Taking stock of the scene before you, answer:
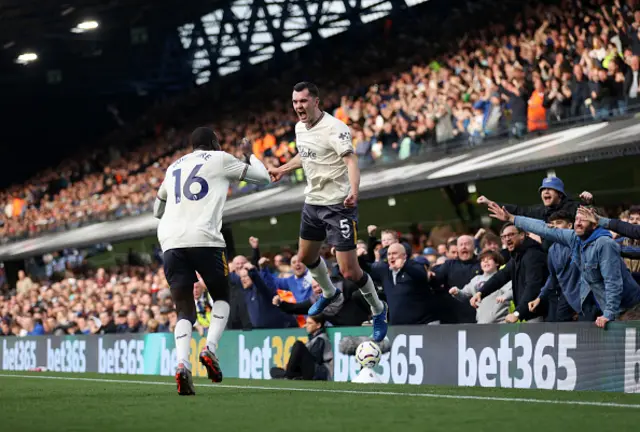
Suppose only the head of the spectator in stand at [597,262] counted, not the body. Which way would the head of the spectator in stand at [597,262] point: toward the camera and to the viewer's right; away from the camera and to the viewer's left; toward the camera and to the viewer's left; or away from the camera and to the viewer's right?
toward the camera and to the viewer's left

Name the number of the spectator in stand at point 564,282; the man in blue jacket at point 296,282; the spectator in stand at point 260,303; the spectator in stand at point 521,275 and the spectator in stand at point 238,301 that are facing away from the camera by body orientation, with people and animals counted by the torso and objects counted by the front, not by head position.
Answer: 0

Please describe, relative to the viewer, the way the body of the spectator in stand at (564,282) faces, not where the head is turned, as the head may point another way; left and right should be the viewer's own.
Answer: facing the viewer and to the left of the viewer

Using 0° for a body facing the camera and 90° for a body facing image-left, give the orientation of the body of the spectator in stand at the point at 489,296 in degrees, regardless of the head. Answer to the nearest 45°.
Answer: approximately 45°

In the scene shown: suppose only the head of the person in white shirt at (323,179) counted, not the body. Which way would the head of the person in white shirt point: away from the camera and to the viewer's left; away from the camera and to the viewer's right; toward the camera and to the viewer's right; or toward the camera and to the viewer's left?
toward the camera and to the viewer's left

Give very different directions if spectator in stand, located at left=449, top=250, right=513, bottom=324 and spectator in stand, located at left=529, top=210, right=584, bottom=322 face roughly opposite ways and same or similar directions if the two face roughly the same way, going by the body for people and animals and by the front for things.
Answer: same or similar directions

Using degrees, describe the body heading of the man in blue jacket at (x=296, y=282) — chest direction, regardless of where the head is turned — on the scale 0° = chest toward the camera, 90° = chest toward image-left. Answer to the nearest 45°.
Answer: approximately 45°

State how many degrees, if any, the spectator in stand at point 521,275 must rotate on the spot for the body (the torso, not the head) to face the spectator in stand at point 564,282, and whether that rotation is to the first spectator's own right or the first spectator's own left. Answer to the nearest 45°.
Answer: approximately 90° to the first spectator's own left

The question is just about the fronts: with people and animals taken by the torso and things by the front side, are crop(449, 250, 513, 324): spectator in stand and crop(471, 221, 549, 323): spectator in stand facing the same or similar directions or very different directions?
same or similar directions

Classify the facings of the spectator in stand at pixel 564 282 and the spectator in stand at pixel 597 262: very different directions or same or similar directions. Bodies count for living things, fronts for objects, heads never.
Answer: same or similar directions

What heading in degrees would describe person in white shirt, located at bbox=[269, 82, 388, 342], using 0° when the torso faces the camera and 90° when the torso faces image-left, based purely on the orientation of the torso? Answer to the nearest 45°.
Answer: approximately 45°

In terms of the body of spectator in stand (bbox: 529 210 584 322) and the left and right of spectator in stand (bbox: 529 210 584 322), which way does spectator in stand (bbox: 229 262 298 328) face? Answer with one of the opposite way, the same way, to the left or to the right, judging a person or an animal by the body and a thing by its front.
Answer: the same way

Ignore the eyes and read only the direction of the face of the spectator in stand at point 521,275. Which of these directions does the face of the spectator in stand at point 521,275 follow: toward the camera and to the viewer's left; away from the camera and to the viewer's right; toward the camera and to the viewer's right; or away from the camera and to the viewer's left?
toward the camera and to the viewer's left
